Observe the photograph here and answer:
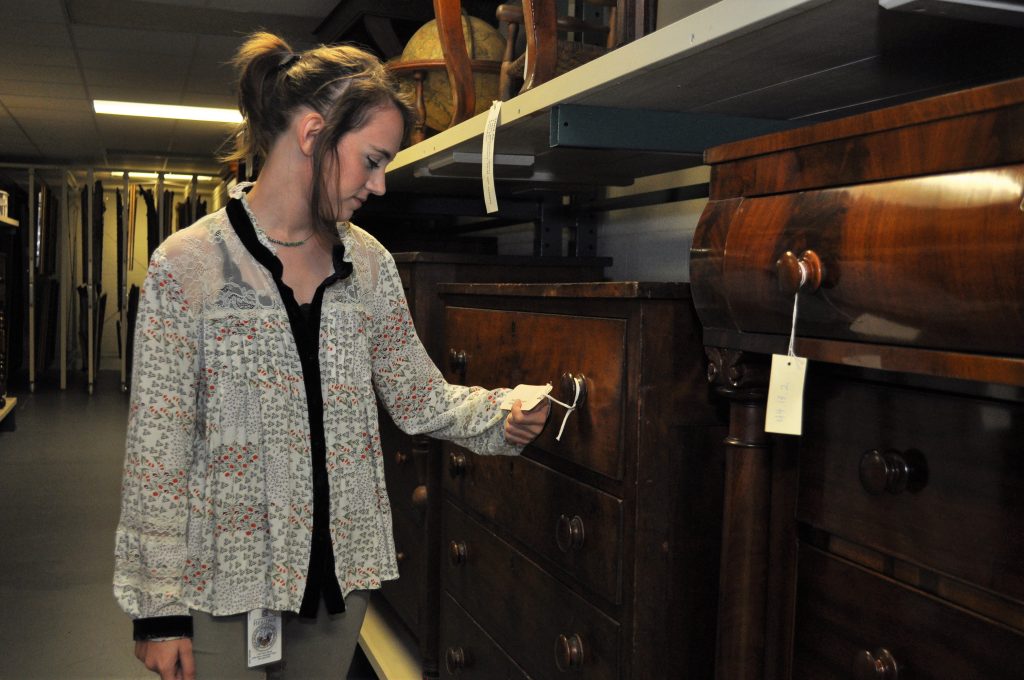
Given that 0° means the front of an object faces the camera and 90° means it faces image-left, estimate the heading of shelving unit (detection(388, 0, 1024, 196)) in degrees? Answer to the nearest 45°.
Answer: approximately 45°

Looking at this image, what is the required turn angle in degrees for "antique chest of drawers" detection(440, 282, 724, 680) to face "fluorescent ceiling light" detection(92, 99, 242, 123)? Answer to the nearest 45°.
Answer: approximately 90° to its right

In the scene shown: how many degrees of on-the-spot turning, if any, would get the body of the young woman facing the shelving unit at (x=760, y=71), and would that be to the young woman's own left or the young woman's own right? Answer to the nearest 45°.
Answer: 0° — they already face it

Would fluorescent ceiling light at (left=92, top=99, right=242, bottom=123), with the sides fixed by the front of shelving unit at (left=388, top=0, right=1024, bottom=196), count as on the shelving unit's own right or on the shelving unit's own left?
on the shelving unit's own right

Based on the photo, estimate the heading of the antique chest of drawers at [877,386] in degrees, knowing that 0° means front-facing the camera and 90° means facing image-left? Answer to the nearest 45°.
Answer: approximately 45°

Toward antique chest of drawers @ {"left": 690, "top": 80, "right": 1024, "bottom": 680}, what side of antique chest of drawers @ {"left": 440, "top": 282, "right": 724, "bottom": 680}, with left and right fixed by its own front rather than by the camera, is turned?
left

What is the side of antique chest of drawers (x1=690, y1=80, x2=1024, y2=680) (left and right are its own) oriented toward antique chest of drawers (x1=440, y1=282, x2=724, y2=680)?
right

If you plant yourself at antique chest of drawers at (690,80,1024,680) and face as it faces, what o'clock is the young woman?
The young woman is roughly at 2 o'clock from the antique chest of drawers.
